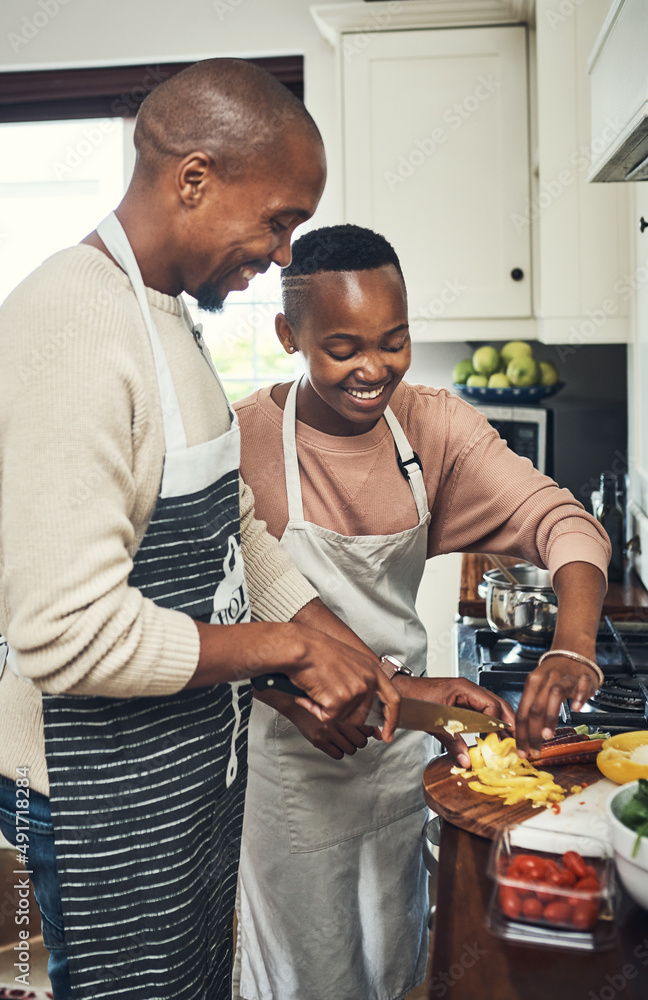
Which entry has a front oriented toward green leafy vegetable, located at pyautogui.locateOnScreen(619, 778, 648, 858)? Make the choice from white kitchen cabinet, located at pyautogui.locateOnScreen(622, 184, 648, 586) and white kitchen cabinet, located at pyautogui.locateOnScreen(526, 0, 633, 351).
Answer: white kitchen cabinet, located at pyautogui.locateOnScreen(526, 0, 633, 351)

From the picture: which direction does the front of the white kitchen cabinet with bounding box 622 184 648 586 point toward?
to the viewer's left

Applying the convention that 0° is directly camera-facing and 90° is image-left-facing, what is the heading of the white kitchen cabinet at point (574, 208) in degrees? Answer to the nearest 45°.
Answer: approximately 0°

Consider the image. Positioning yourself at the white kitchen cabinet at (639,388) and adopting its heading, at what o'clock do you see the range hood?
The range hood is roughly at 9 o'clock from the white kitchen cabinet.

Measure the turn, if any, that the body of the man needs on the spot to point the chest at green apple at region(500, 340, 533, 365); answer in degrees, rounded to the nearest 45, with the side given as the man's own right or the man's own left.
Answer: approximately 45° to the man's own left

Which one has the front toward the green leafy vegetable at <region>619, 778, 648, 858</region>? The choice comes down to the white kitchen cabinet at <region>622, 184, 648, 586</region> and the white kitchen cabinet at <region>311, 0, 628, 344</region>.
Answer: the white kitchen cabinet at <region>311, 0, 628, 344</region>

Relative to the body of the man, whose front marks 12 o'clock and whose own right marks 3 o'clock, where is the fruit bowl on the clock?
The fruit bowl is roughly at 10 o'clock from the man.

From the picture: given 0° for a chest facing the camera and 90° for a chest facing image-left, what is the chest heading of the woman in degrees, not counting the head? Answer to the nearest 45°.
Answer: approximately 315°

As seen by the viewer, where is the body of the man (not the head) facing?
to the viewer's right

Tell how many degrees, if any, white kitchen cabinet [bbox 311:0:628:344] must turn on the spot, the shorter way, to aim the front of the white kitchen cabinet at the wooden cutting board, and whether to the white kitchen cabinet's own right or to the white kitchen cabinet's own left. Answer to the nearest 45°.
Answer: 0° — it already faces it
